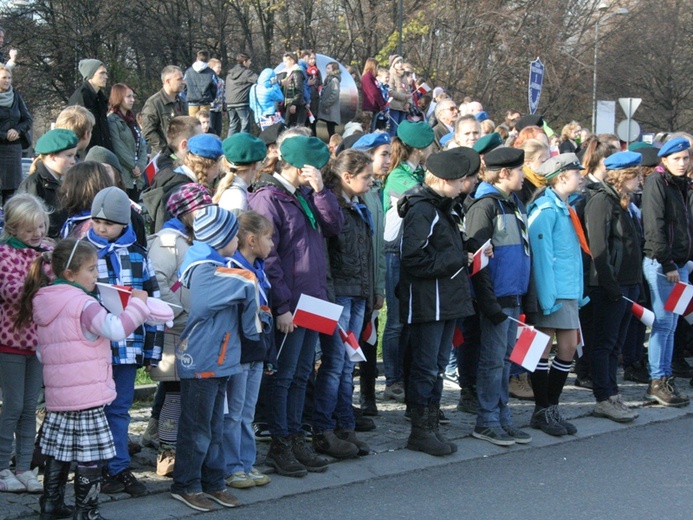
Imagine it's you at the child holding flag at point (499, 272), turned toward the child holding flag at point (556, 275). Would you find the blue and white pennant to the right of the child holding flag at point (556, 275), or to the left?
left

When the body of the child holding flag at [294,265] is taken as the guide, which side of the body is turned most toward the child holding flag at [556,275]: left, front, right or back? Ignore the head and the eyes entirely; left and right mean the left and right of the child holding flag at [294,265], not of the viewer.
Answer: left

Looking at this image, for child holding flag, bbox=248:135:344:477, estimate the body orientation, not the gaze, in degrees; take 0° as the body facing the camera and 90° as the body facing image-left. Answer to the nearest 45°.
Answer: approximately 315°

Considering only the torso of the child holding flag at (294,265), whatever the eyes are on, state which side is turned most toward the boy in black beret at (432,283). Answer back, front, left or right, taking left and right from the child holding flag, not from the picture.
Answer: left

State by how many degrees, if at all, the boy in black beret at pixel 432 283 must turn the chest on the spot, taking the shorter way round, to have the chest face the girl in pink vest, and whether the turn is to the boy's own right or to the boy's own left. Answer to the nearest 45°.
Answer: approximately 135° to the boy's own right

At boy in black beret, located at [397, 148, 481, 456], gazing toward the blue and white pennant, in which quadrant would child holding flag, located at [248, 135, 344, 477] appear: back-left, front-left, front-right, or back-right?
back-left
